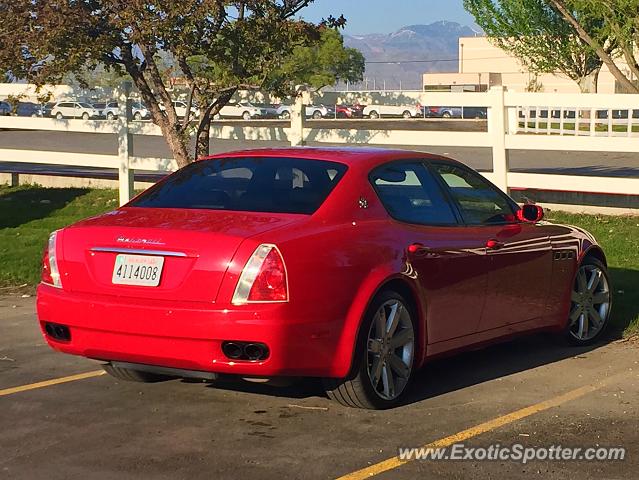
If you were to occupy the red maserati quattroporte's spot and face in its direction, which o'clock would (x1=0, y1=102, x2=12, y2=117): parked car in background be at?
The parked car in background is roughly at 10 o'clock from the red maserati quattroporte.

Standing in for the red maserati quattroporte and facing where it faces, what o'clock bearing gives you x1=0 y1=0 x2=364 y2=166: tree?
The tree is roughly at 10 o'clock from the red maserati quattroporte.

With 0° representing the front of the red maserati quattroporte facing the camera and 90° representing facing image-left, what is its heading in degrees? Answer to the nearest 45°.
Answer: approximately 225°

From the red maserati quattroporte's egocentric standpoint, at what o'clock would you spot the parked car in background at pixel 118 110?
The parked car in background is roughly at 10 o'clock from the red maserati quattroporte.

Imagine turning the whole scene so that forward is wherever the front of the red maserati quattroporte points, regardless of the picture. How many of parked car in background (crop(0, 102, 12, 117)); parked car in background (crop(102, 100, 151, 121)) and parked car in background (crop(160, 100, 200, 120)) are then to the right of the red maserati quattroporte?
0

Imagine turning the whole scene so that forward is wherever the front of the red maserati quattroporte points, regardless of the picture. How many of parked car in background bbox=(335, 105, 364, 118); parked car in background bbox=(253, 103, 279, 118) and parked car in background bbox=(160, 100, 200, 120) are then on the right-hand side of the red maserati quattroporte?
0

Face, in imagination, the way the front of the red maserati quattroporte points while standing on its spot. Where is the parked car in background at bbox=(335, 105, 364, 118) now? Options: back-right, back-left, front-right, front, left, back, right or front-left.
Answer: front-left

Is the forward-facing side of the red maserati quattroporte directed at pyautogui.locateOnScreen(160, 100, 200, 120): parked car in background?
no

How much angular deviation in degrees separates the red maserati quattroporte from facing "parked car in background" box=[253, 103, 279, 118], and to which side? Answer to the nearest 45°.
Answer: approximately 45° to its left

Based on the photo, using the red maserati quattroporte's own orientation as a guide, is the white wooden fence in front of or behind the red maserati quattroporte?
in front

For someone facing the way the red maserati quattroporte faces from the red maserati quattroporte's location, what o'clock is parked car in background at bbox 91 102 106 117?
The parked car in background is roughly at 10 o'clock from the red maserati quattroporte.

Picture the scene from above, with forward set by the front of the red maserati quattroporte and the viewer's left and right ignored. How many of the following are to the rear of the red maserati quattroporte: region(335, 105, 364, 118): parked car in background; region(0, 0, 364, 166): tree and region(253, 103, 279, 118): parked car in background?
0
